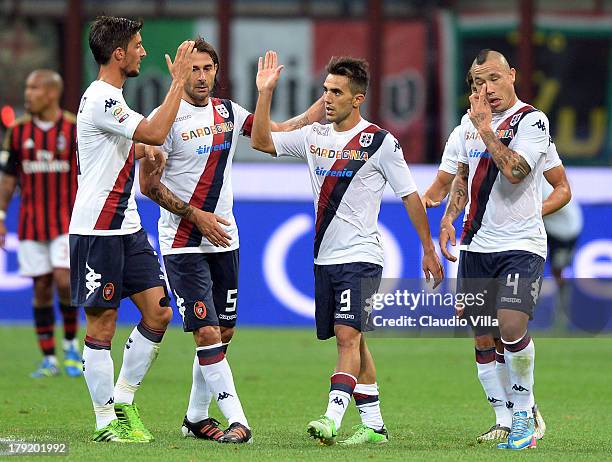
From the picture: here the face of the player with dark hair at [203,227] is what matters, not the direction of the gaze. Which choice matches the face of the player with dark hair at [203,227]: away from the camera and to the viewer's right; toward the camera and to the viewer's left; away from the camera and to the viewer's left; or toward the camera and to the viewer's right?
toward the camera and to the viewer's left

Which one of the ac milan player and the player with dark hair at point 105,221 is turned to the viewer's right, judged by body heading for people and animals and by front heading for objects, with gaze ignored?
the player with dark hair

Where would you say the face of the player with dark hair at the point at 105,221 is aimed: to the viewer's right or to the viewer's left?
to the viewer's right

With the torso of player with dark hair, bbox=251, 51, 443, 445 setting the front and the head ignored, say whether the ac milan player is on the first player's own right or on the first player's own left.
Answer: on the first player's own right

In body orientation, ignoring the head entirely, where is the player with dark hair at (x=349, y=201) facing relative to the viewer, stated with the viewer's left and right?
facing the viewer and to the left of the viewer

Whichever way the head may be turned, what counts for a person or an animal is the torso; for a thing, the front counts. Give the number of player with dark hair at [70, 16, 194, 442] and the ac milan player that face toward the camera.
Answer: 1

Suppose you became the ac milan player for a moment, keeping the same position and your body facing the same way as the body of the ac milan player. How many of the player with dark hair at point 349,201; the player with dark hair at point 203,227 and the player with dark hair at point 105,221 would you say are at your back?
0

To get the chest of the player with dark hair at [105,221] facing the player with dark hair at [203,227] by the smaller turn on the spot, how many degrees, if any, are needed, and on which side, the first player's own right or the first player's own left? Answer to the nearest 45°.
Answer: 0° — they already face them

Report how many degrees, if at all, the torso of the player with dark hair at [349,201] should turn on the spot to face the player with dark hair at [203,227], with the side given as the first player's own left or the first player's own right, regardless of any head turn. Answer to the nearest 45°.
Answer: approximately 45° to the first player's own right

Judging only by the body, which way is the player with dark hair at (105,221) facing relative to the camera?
to the viewer's right

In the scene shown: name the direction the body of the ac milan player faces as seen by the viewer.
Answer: toward the camera

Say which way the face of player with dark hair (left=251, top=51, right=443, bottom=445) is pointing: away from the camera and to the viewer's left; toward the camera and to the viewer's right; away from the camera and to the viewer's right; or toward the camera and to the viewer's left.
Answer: toward the camera and to the viewer's left

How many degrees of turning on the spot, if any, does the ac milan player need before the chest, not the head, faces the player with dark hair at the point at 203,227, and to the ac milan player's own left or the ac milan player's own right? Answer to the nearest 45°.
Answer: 0° — they already face them

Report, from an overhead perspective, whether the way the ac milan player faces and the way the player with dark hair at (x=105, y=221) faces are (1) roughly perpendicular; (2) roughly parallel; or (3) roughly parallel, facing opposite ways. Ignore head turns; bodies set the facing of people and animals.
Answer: roughly perpendicular
